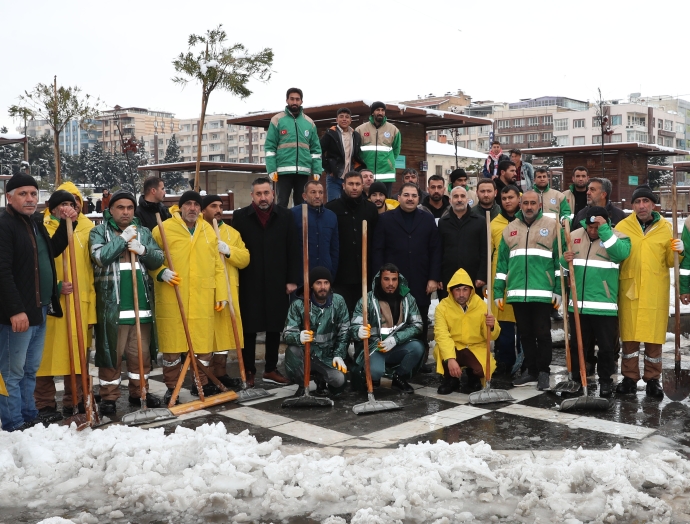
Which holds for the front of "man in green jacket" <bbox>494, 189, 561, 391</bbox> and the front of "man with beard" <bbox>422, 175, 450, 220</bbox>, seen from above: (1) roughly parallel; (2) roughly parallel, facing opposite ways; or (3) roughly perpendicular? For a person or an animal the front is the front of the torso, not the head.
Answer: roughly parallel

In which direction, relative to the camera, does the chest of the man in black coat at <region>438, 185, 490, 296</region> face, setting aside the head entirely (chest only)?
toward the camera

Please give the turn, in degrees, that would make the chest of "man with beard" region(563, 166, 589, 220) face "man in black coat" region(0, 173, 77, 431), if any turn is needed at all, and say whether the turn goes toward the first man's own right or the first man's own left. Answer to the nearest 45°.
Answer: approximately 45° to the first man's own right

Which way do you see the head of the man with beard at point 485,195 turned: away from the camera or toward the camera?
toward the camera

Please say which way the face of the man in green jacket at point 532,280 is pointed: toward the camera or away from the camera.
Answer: toward the camera

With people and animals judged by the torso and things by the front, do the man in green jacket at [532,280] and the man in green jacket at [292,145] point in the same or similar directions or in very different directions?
same or similar directions

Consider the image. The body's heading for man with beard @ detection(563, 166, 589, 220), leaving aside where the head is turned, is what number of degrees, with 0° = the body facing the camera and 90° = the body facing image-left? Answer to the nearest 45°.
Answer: approximately 0°

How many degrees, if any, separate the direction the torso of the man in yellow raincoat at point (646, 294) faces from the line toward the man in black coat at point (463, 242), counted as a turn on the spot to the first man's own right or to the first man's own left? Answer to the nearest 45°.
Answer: approximately 90° to the first man's own right

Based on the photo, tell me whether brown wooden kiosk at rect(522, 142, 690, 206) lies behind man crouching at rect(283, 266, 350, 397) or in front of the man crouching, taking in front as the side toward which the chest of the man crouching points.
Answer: behind

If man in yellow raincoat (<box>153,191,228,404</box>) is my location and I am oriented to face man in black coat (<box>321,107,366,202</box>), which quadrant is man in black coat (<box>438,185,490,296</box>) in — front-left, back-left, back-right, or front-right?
front-right

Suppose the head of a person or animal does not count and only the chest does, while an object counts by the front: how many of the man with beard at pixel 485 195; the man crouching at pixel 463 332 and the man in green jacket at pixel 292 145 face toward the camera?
3

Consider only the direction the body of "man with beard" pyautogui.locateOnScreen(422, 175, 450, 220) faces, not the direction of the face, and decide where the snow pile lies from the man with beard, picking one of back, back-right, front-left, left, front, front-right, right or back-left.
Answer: front

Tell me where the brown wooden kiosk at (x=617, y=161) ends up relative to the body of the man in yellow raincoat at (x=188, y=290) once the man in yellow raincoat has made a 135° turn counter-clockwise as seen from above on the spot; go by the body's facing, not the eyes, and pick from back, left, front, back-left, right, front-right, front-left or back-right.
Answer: front

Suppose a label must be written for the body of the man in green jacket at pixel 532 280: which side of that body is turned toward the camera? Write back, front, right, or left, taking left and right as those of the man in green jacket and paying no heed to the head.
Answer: front

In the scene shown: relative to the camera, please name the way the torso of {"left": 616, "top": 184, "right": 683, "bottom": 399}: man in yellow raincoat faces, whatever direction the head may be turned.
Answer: toward the camera
